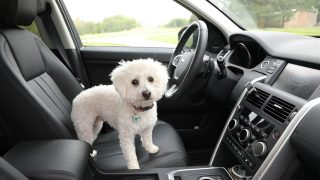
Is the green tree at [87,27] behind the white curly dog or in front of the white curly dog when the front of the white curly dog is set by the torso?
behind

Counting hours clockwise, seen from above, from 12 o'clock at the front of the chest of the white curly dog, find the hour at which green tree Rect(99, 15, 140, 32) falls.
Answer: The green tree is roughly at 7 o'clock from the white curly dog.
